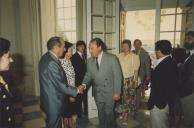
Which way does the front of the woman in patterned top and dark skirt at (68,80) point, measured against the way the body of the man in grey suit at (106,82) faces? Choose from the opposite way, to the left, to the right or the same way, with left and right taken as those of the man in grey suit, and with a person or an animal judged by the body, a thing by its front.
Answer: to the left

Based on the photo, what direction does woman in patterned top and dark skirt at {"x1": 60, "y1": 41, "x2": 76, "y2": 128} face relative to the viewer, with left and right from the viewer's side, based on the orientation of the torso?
facing the viewer and to the right of the viewer

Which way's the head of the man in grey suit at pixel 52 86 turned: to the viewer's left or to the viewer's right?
to the viewer's right

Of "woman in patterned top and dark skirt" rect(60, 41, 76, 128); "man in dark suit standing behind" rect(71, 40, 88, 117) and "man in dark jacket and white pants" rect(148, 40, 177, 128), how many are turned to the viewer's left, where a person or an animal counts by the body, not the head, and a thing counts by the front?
1

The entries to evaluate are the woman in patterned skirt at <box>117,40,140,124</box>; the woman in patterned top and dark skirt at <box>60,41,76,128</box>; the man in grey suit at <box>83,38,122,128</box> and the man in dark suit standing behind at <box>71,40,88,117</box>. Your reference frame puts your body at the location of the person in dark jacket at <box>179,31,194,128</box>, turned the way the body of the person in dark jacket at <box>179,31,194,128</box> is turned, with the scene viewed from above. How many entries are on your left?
0

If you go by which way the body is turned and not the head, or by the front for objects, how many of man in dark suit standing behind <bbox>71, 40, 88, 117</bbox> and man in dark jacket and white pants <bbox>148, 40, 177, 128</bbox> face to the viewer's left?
1

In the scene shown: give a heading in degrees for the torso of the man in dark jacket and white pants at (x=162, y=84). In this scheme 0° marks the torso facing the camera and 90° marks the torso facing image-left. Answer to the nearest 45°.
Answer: approximately 90°

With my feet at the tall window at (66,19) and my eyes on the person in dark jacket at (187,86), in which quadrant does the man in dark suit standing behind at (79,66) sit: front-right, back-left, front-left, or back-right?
front-right

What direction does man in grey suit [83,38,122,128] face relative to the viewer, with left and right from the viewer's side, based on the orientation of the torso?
facing the viewer and to the left of the viewer

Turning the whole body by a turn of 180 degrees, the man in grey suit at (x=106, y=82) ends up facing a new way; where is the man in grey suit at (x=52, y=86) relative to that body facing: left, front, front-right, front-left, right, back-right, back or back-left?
back

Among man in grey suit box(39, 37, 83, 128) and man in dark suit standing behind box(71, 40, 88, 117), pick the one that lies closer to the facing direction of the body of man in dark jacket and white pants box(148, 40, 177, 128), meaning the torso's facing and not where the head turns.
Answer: the man in grey suit

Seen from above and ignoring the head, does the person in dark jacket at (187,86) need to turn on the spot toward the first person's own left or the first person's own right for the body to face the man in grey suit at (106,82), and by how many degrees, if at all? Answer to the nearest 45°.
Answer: approximately 45° to the first person's own right
